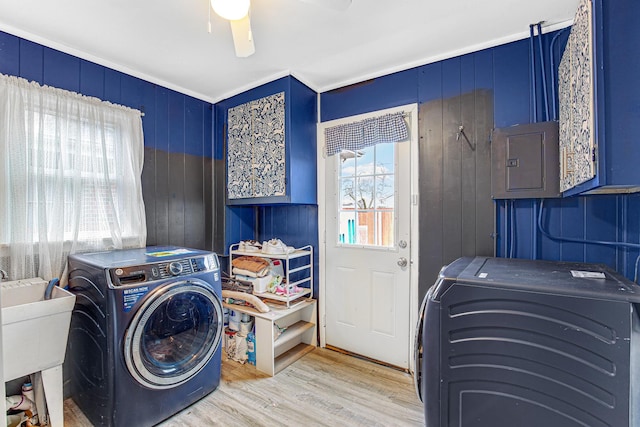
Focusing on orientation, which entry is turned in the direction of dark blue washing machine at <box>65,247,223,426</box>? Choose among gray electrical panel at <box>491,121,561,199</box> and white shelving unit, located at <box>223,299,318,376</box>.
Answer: the gray electrical panel

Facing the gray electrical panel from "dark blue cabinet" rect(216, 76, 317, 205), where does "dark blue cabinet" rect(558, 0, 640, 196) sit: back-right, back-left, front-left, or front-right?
front-right

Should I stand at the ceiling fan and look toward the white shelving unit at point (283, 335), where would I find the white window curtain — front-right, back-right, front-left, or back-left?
front-left

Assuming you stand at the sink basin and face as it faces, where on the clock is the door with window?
The door with window is roughly at 11 o'clock from the sink basin.

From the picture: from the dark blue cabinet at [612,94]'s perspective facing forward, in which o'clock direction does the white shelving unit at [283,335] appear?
The white shelving unit is roughly at 12 o'clock from the dark blue cabinet.

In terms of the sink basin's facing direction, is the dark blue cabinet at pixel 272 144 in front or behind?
in front

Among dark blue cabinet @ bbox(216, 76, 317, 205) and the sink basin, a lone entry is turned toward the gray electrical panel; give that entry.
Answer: the sink basin

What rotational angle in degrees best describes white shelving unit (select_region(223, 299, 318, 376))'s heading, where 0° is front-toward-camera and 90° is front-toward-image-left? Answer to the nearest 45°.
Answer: approximately 315°

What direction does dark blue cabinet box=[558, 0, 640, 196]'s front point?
to the viewer's left

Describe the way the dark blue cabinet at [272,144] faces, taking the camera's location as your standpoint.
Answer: facing the viewer and to the left of the viewer

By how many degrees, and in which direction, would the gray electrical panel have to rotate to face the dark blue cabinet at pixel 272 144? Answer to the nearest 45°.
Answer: approximately 45° to its right
